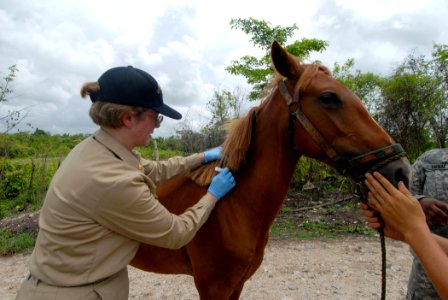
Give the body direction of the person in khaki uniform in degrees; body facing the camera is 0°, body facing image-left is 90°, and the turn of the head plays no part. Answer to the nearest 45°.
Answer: approximately 270°

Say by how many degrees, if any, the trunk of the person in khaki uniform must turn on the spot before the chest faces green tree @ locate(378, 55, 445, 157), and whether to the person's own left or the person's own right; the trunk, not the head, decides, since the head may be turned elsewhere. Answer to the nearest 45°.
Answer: approximately 45° to the person's own left

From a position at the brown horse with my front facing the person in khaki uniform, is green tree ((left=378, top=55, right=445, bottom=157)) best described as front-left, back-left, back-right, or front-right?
back-right

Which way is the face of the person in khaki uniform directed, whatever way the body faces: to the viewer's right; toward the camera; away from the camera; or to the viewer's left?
to the viewer's right
